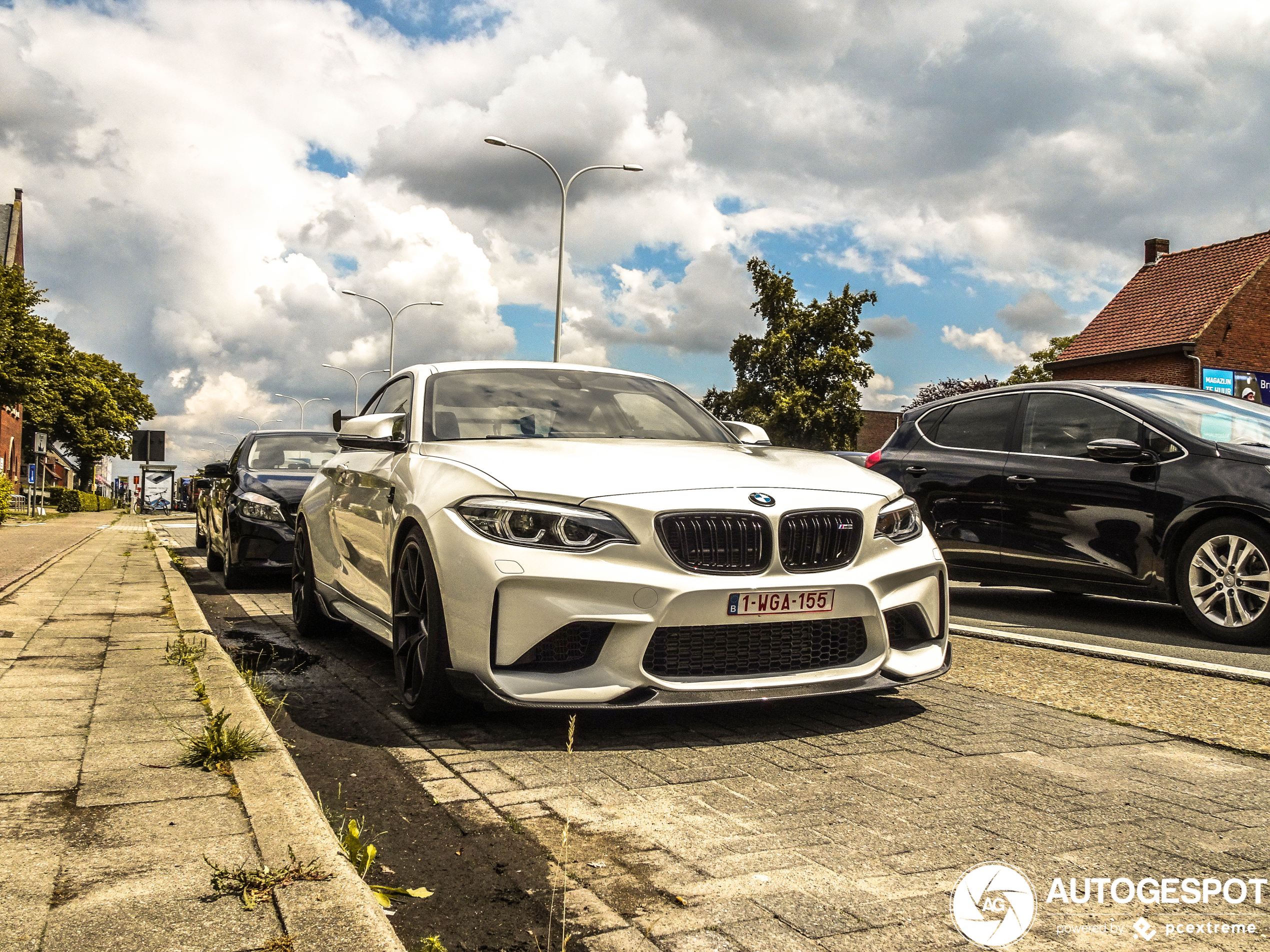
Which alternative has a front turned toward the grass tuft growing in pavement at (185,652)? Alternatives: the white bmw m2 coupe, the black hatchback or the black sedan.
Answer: the black sedan

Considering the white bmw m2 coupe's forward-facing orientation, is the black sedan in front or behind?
behind

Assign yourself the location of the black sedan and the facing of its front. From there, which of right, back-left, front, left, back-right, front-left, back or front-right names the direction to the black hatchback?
front-left

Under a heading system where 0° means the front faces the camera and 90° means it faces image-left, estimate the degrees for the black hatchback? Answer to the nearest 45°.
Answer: approximately 315°

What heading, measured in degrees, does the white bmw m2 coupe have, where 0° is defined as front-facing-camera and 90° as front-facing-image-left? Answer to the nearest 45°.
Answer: approximately 315°

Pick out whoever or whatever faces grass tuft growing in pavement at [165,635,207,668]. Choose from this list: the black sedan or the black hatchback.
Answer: the black sedan

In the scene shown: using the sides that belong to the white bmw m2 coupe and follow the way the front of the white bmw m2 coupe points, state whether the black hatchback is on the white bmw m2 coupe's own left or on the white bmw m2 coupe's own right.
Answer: on the white bmw m2 coupe's own left

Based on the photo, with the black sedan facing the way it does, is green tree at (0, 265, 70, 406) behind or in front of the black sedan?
behind

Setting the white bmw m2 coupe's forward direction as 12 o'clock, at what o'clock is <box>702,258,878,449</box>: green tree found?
The green tree is roughly at 8 o'clock from the white bmw m2 coupe.

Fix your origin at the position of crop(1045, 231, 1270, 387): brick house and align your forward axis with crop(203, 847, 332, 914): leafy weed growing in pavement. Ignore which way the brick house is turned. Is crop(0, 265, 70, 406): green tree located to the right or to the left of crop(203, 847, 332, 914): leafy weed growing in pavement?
right

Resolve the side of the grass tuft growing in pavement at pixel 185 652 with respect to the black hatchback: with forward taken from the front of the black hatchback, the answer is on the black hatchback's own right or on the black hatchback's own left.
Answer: on the black hatchback's own right

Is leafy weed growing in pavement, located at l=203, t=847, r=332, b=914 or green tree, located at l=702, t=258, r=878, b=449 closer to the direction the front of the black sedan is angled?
the leafy weed growing in pavement
